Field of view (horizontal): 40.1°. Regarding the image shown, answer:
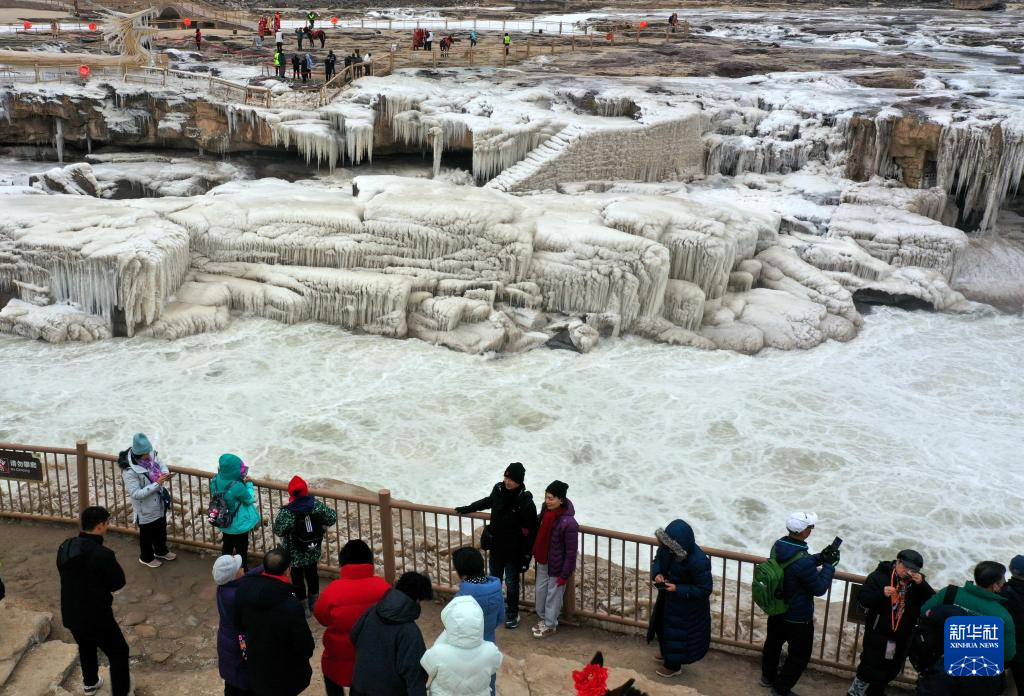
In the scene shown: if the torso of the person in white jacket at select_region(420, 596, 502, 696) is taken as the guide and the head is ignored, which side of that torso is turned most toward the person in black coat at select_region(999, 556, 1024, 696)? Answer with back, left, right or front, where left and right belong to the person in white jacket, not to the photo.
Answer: right

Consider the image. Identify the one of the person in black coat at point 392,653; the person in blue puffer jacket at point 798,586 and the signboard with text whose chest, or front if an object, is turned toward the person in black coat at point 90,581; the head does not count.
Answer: the signboard with text

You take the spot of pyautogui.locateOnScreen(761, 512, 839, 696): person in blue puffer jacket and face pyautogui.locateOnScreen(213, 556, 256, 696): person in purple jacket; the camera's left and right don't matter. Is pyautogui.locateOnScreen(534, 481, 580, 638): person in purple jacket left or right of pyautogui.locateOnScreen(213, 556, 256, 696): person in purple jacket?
right

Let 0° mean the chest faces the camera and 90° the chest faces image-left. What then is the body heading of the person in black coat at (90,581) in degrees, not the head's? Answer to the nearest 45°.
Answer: approximately 225°

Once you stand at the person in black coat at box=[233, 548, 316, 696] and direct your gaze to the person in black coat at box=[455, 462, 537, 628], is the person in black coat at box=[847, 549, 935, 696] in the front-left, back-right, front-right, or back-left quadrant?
front-right

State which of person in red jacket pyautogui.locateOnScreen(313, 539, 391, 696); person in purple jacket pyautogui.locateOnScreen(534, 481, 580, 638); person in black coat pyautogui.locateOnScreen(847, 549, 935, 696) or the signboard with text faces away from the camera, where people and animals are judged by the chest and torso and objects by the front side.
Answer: the person in red jacket

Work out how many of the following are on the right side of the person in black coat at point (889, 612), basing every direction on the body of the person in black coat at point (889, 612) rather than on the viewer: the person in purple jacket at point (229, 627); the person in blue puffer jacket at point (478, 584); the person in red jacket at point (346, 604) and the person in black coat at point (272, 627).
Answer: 4

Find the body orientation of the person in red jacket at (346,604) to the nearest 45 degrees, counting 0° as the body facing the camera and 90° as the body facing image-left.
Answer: approximately 180°

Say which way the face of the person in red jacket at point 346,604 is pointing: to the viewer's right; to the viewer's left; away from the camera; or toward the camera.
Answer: away from the camera

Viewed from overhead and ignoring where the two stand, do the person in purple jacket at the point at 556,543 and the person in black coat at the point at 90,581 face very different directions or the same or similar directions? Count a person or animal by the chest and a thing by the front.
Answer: very different directions

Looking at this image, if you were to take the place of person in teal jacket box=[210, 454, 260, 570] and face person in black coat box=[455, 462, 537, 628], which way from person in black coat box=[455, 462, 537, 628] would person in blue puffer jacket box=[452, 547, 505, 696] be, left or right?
right

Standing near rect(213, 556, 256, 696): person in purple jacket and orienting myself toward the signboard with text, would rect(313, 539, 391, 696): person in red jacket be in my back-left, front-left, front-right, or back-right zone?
back-right

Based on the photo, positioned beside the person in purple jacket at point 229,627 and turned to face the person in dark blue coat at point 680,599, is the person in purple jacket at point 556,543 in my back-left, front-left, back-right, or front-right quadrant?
front-left

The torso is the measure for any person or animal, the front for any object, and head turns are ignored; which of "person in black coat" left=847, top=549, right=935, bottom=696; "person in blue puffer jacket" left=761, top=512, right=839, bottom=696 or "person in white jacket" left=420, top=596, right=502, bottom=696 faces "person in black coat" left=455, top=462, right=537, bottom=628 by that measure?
the person in white jacket

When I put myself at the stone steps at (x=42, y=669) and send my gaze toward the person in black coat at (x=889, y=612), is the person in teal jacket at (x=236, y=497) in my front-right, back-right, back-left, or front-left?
front-left

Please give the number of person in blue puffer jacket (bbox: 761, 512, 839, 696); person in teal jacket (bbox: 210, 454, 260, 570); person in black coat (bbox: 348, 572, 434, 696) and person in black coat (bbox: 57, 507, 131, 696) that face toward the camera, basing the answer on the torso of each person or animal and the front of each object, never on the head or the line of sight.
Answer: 0
